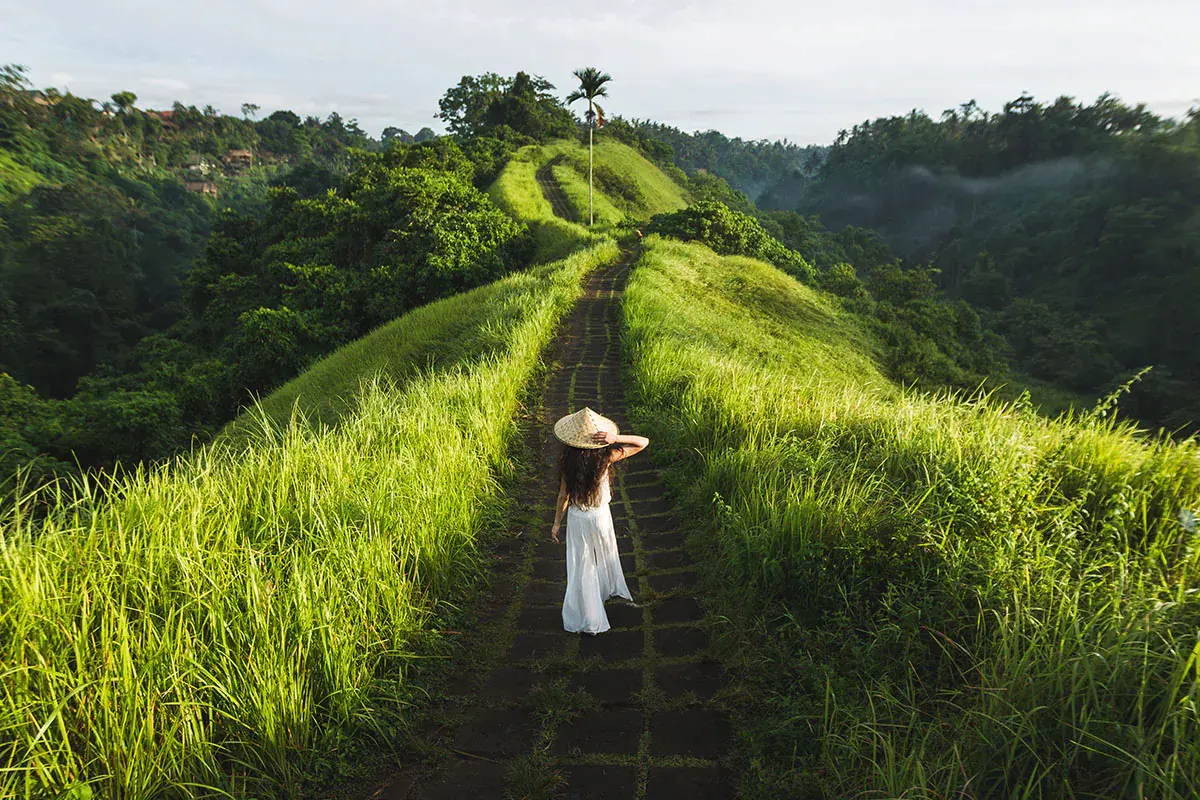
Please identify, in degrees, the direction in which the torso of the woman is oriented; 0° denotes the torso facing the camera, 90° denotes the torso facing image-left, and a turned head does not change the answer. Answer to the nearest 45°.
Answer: approximately 180°

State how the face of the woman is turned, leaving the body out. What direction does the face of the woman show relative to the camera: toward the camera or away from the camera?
away from the camera
